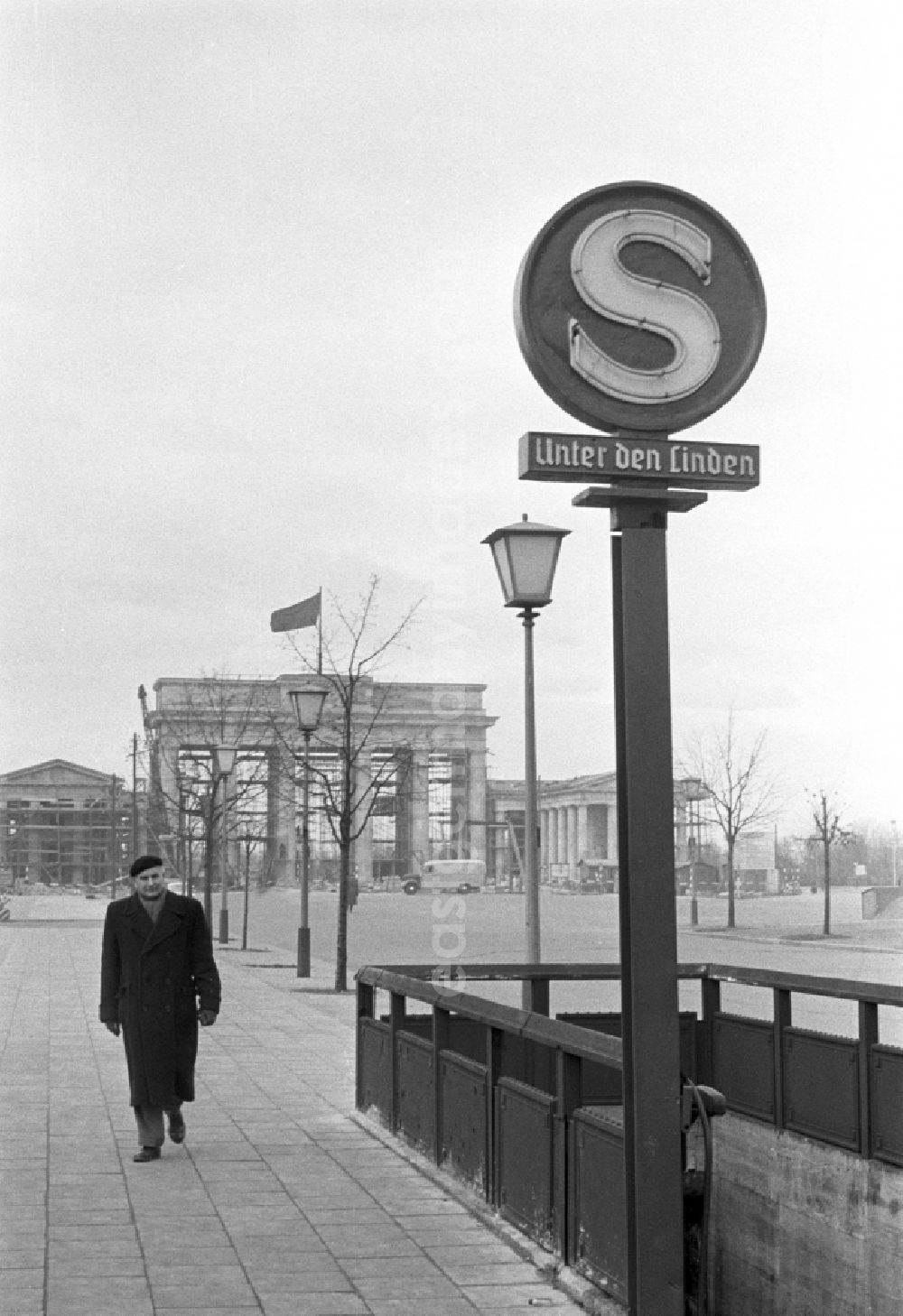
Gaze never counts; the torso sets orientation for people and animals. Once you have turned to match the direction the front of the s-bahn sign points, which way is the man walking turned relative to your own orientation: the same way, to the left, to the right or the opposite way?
the same way

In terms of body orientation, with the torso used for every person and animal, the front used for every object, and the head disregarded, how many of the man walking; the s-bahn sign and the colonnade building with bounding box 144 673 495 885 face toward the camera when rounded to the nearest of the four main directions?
3

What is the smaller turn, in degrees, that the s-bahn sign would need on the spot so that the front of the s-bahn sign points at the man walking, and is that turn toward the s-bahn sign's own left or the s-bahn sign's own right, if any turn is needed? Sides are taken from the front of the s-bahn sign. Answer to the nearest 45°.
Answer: approximately 135° to the s-bahn sign's own right

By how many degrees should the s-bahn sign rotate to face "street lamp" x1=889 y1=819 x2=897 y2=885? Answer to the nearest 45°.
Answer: approximately 180°

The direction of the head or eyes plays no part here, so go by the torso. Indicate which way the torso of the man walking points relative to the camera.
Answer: toward the camera

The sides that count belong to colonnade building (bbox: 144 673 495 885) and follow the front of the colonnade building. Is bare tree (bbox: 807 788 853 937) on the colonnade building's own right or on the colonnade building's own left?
on the colonnade building's own left

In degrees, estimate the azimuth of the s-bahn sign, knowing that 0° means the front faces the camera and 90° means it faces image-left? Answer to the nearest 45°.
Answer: approximately 0°

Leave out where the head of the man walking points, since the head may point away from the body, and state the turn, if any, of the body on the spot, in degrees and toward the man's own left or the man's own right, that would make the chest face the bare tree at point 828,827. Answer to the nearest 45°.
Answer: approximately 135° to the man's own left

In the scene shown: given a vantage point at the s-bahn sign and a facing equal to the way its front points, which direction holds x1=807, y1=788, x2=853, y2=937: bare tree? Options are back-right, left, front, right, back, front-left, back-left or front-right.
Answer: back

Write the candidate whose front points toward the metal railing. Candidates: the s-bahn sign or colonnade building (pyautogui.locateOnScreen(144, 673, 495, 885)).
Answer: the colonnade building

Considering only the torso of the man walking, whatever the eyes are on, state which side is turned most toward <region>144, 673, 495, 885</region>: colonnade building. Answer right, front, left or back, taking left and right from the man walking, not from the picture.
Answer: back

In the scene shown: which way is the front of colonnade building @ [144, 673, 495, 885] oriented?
toward the camera

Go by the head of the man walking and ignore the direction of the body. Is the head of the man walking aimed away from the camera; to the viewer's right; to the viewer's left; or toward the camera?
toward the camera

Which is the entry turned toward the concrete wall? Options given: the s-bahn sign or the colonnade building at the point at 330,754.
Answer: the colonnade building

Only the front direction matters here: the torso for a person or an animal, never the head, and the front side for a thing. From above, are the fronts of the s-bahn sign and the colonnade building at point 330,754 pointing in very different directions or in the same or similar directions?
same or similar directions

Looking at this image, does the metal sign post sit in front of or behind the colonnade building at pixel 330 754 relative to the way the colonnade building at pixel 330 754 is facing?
in front

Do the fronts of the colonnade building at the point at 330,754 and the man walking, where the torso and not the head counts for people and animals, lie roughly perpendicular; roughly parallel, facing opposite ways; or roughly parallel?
roughly parallel
